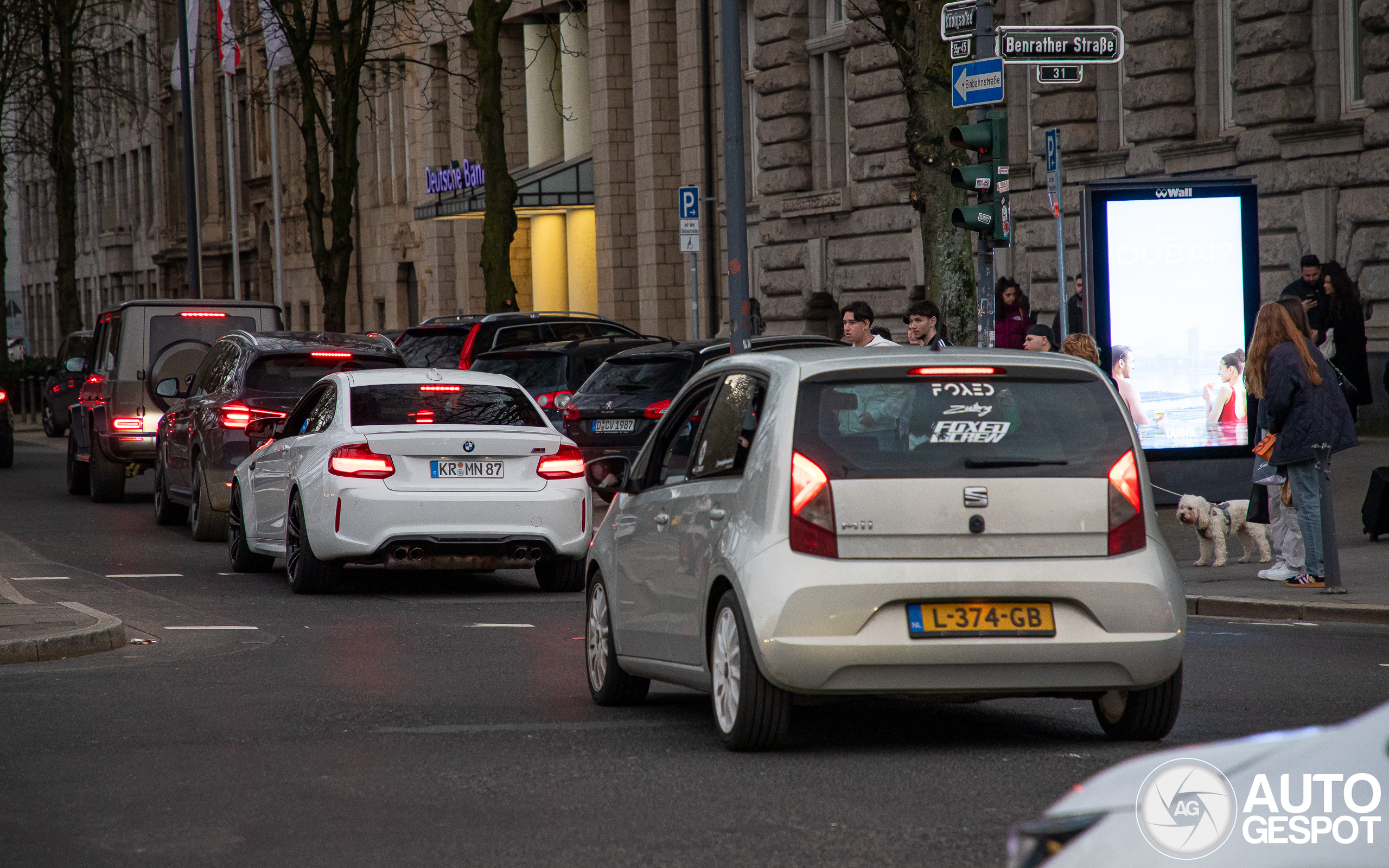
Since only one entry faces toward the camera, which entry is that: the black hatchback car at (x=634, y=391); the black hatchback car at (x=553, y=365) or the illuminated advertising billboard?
the illuminated advertising billboard

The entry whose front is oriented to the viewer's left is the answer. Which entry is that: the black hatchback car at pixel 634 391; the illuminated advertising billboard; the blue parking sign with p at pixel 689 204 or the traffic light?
the traffic light

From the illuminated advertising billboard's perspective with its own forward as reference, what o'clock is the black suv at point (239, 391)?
The black suv is roughly at 3 o'clock from the illuminated advertising billboard.

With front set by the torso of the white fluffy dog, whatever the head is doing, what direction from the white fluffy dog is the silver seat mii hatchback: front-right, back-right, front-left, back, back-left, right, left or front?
front-left

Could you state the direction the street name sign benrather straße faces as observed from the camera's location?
facing the viewer

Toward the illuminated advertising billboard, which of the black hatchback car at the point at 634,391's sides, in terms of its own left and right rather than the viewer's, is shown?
right

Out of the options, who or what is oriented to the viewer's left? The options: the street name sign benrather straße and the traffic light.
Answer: the traffic light

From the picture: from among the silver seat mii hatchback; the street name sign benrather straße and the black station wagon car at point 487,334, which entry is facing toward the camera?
the street name sign benrather straße

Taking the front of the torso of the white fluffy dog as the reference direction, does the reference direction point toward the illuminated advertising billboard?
no

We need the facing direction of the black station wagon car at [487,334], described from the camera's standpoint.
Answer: facing away from the viewer and to the right of the viewer

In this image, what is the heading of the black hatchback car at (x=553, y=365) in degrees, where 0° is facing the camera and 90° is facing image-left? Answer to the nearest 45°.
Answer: approximately 225°

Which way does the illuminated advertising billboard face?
toward the camera

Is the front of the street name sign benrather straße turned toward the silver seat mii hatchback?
yes

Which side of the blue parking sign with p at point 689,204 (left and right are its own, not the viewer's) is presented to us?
front

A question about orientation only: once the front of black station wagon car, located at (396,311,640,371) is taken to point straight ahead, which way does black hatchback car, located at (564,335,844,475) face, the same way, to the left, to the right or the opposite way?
the same way

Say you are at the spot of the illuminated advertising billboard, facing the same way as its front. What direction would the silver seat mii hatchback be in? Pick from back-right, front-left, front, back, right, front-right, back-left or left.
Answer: front
